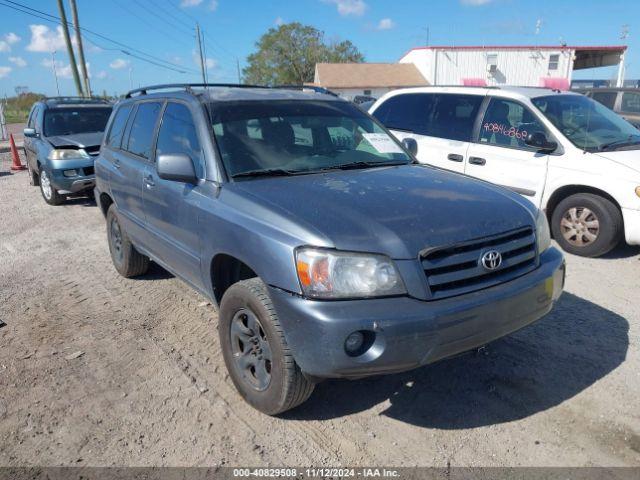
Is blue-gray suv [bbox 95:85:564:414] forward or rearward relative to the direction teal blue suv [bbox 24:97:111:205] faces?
forward

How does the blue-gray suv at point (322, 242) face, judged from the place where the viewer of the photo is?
facing the viewer and to the right of the viewer

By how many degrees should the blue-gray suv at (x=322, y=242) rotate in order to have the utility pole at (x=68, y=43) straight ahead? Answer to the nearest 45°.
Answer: approximately 180°

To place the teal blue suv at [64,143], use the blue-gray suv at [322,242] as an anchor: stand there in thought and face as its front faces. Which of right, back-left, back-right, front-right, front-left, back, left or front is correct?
back

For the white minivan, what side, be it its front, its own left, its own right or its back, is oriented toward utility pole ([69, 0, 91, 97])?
back

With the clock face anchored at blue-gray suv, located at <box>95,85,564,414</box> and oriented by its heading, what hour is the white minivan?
The white minivan is roughly at 9 o'clock from the blue-gray suv.

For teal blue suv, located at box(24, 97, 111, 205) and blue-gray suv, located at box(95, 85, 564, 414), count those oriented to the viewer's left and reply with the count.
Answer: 0

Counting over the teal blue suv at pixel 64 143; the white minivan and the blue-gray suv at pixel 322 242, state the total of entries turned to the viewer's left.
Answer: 0

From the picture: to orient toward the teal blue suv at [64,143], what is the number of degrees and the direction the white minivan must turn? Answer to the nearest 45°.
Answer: approximately 135° to its right

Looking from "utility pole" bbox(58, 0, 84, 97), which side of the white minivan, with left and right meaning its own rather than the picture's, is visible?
back

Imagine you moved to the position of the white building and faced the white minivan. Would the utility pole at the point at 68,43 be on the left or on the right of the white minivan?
right
